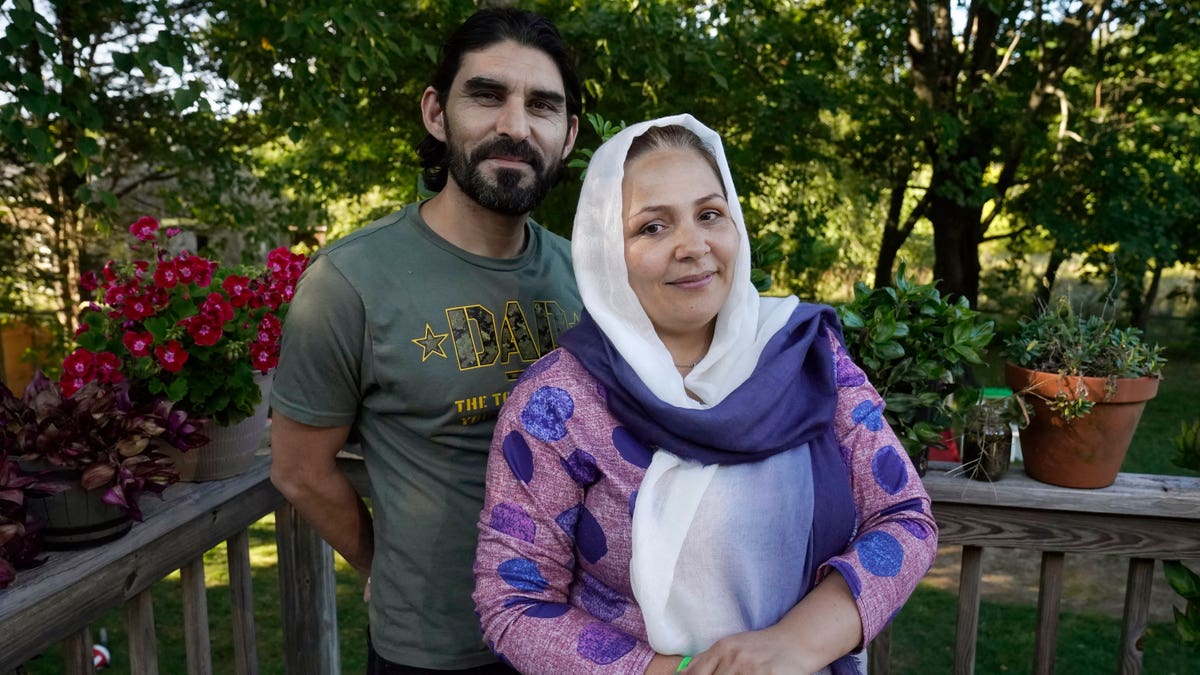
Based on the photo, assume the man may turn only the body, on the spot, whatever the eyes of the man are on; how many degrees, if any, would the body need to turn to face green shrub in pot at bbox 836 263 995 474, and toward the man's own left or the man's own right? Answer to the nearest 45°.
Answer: approximately 45° to the man's own left

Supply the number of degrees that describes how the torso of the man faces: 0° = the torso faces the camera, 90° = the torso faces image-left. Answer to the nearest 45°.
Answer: approximately 315°

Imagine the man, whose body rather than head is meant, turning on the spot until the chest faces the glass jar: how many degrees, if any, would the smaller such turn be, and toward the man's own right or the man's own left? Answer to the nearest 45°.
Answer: approximately 45° to the man's own left

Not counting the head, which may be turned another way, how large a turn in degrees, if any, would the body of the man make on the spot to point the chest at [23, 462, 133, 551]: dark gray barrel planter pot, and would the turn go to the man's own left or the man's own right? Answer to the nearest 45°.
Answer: approximately 135° to the man's own right
